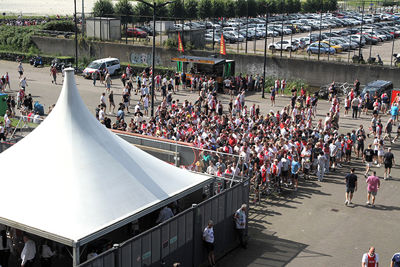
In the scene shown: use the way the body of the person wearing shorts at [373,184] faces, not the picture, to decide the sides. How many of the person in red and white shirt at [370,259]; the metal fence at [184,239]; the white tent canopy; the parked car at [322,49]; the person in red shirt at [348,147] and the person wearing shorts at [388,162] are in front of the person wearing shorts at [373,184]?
3

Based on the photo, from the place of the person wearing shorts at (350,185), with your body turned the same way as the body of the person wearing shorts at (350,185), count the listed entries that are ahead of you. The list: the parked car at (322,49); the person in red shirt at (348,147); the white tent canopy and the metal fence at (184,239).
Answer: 2
